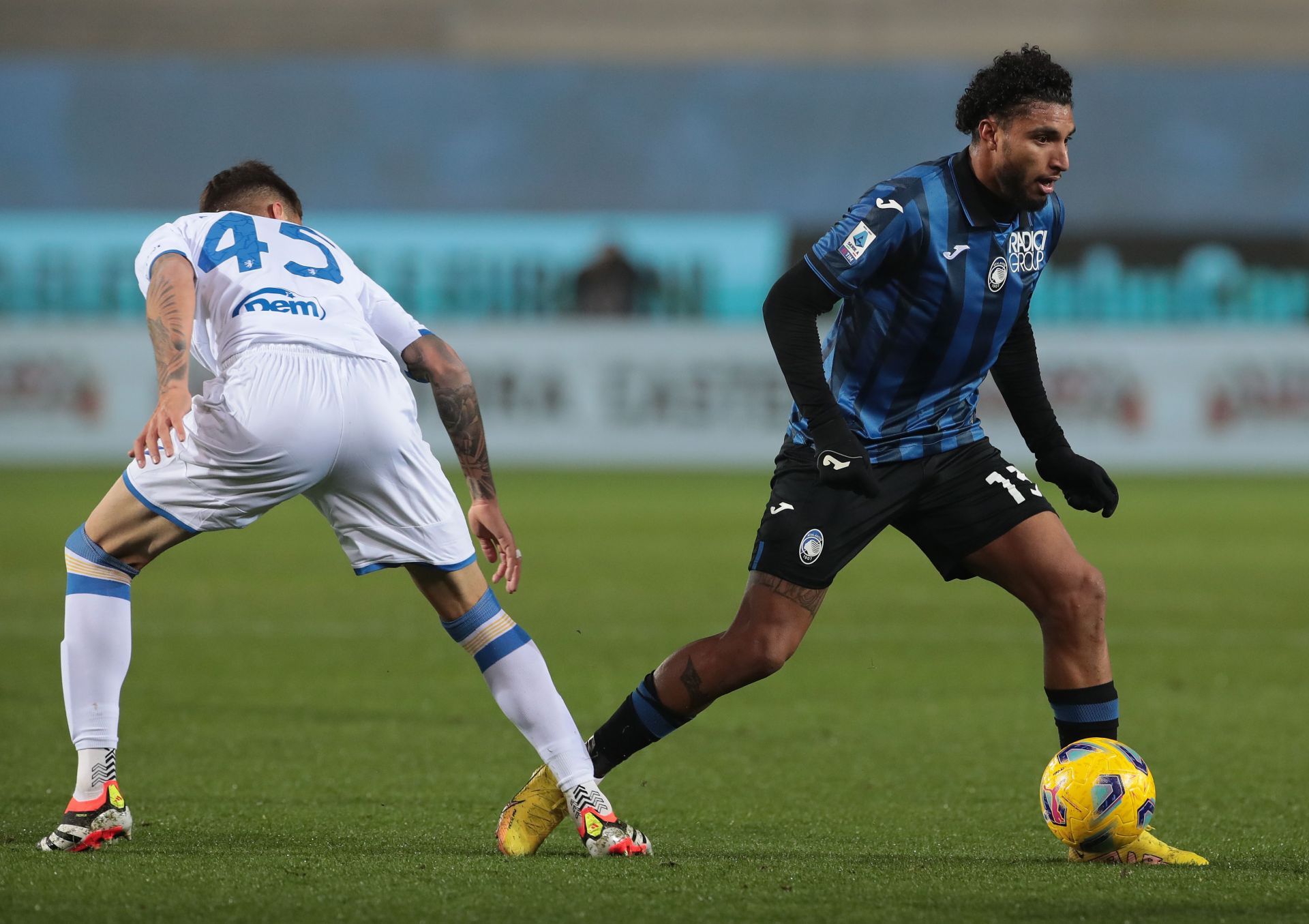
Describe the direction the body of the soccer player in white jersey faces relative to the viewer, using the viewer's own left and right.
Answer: facing away from the viewer

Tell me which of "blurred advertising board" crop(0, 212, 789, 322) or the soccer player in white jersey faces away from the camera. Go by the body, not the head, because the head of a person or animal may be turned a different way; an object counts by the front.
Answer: the soccer player in white jersey

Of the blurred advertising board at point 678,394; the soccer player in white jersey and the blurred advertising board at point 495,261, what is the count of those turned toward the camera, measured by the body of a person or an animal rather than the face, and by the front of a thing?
2

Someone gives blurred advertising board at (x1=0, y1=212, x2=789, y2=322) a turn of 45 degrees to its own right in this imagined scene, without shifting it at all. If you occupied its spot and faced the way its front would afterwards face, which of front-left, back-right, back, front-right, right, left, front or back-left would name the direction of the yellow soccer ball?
front-left

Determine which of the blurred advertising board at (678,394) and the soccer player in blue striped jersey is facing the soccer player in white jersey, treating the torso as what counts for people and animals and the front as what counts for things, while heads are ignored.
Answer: the blurred advertising board

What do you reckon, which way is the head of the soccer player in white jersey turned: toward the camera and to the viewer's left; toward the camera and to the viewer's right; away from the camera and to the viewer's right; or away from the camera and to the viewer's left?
away from the camera and to the viewer's right

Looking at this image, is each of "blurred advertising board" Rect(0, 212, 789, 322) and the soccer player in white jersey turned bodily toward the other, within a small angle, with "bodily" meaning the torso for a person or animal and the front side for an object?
yes

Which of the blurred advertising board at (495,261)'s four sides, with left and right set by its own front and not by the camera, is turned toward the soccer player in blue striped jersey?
front

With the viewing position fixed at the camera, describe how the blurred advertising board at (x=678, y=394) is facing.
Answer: facing the viewer

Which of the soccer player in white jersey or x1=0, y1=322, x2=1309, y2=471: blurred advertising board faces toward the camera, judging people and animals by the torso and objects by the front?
the blurred advertising board

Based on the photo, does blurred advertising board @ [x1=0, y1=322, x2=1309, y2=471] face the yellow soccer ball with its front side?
yes

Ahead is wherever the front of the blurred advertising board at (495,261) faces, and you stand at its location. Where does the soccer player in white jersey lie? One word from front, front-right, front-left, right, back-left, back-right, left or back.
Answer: front

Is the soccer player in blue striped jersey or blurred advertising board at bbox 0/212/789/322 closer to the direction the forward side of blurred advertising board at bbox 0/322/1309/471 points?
the soccer player in blue striped jersey

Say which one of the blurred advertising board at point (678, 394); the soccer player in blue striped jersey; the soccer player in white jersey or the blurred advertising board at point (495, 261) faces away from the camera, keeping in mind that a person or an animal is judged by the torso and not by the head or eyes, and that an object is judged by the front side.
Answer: the soccer player in white jersey

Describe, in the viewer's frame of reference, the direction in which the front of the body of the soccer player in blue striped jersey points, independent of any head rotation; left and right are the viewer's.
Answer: facing the viewer and to the right of the viewer

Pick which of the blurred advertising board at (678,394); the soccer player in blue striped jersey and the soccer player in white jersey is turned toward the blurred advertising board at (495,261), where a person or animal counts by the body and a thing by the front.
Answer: the soccer player in white jersey

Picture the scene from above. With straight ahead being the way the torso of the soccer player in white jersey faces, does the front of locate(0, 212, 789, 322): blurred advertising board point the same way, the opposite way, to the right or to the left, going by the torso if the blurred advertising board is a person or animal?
the opposite way

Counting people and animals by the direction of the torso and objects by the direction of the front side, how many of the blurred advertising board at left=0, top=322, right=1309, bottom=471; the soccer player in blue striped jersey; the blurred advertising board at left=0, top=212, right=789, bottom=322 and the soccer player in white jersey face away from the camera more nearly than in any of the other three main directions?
1
